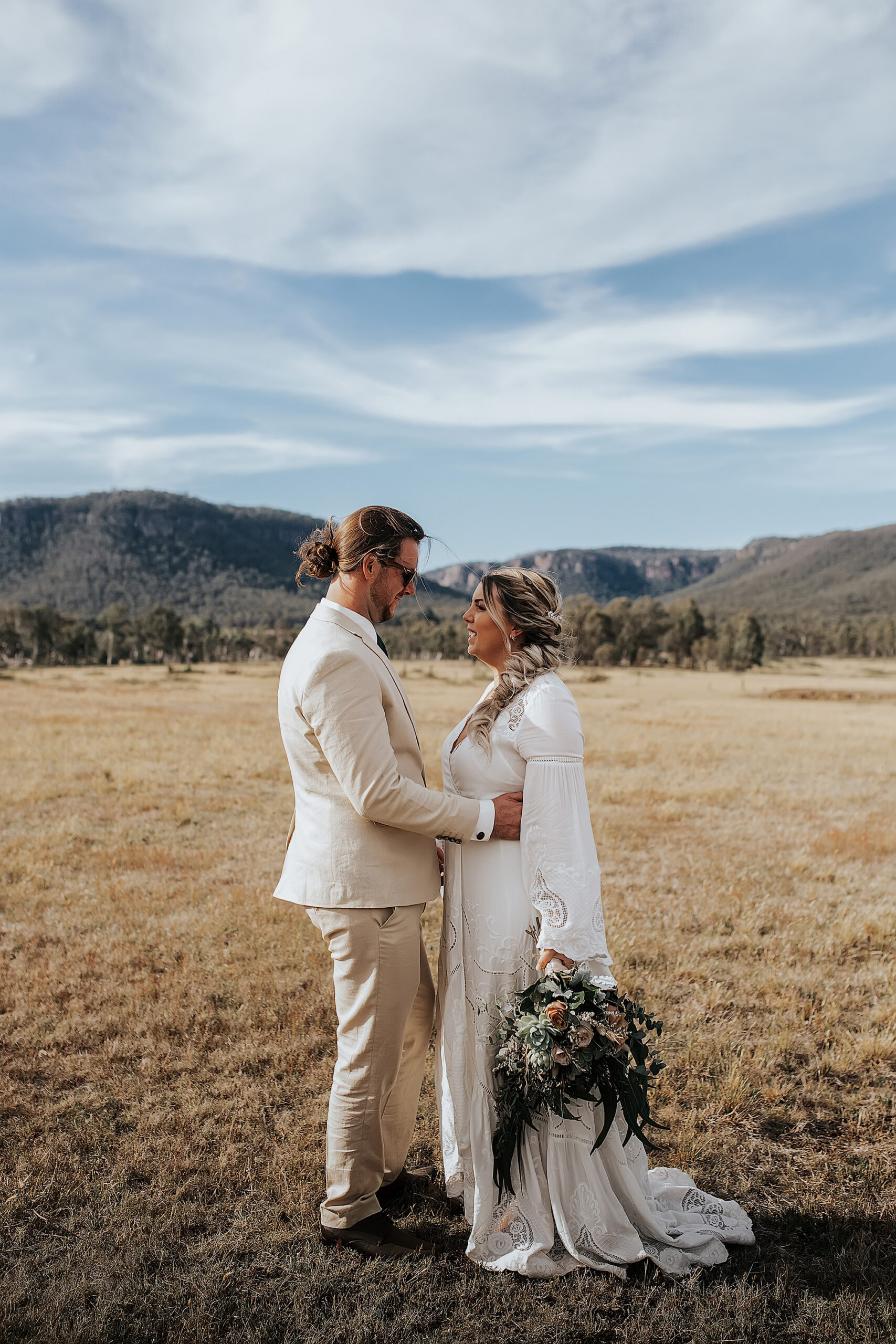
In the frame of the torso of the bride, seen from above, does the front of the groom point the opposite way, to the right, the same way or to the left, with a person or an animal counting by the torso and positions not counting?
the opposite way

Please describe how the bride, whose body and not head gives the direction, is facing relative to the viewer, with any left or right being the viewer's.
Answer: facing to the left of the viewer

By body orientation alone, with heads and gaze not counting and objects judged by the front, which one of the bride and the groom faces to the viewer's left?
the bride

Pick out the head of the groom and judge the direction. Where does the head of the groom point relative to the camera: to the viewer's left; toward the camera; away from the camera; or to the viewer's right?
to the viewer's right

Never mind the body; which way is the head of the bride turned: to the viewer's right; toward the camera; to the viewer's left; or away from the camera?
to the viewer's left

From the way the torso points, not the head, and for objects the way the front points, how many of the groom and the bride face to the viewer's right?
1

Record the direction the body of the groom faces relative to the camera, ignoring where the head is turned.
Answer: to the viewer's right
